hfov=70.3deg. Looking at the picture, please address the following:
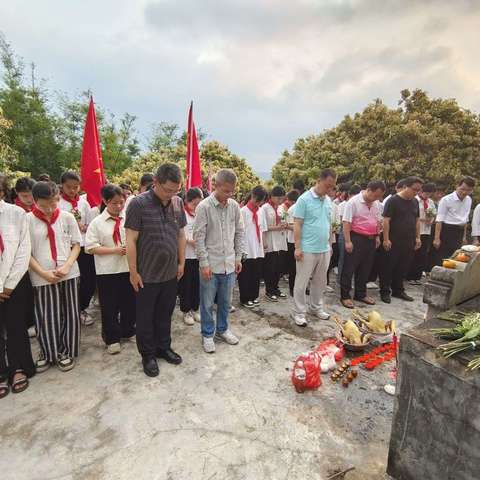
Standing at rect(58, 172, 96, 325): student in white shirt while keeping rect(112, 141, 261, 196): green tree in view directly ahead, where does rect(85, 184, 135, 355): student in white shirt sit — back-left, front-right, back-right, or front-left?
back-right

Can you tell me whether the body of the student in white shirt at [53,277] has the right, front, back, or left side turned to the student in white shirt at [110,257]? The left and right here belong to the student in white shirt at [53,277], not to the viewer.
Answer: left

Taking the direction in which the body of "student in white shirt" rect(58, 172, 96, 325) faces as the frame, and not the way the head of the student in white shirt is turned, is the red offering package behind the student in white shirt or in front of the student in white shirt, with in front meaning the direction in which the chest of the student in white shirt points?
in front

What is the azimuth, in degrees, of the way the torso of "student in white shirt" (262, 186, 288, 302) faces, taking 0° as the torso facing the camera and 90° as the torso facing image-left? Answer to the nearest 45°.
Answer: approximately 315°

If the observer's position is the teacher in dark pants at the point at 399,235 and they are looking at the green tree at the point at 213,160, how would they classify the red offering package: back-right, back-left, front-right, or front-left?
back-left

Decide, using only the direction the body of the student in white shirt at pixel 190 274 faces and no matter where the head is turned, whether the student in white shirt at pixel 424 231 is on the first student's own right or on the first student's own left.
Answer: on the first student's own left

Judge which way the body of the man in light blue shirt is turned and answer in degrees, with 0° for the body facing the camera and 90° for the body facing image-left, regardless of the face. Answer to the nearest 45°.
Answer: approximately 315°

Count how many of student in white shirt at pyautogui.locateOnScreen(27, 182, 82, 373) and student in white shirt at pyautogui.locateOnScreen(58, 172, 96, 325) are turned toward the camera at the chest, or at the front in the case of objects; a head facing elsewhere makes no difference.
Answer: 2

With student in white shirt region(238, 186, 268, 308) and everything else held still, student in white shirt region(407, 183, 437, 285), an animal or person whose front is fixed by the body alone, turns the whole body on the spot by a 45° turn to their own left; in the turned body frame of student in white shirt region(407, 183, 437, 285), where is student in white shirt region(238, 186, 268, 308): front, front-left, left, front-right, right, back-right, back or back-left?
back-right

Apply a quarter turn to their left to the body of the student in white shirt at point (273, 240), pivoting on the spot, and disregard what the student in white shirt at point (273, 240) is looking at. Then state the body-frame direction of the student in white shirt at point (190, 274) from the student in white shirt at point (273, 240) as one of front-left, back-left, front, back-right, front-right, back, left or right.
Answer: back

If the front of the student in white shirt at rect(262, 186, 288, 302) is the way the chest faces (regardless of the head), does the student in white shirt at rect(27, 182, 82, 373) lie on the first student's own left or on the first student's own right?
on the first student's own right
